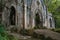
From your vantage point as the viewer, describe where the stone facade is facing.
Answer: facing the viewer and to the right of the viewer
